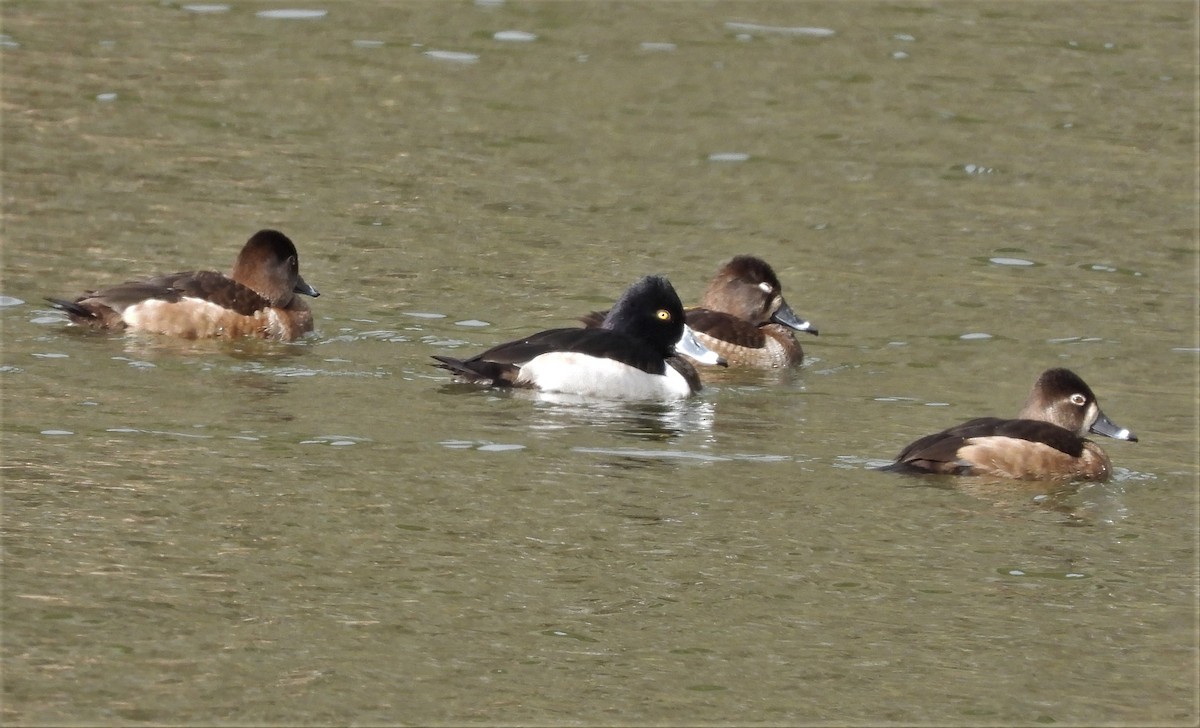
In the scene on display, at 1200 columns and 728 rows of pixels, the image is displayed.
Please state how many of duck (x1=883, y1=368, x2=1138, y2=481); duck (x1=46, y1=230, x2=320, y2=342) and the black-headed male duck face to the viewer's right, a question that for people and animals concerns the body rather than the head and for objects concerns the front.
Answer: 3

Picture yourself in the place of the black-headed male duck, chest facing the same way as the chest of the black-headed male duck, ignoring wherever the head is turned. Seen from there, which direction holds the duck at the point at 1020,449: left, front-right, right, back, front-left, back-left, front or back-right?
front-right

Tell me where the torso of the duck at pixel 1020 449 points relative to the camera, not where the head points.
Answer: to the viewer's right

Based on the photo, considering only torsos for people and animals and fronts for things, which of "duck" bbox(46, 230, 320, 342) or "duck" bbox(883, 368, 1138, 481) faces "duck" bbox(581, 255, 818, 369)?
"duck" bbox(46, 230, 320, 342)

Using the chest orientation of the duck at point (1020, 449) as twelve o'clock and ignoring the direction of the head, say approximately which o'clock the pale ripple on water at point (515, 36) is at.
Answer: The pale ripple on water is roughly at 8 o'clock from the duck.

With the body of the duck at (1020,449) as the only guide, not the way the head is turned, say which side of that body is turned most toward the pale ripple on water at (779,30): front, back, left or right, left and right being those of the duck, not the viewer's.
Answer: left

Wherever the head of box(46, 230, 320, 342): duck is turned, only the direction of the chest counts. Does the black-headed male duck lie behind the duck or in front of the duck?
in front

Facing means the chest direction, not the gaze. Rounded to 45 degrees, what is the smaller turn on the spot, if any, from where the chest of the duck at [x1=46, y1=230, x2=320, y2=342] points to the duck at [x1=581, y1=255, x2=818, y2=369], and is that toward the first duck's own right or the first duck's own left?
0° — it already faces it

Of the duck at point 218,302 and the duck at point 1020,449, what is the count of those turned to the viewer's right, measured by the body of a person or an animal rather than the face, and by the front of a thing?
2

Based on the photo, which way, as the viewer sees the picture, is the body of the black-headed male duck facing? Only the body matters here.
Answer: to the viewer's right

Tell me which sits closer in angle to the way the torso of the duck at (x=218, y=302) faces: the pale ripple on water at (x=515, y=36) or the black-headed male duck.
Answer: the black-headed male duck

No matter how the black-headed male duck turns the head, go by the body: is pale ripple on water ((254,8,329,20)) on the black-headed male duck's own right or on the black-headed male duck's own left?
on the black-headed male duck's own left

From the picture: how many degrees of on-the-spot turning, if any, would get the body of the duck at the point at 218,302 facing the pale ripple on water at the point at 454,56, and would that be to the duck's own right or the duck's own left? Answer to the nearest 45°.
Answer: approximately 90° to the duck's own left

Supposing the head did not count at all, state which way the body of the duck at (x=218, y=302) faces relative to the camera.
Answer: to the viewer's right

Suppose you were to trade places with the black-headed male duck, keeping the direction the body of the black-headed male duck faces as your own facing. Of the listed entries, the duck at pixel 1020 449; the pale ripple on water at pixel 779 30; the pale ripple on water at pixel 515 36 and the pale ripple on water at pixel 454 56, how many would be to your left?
3

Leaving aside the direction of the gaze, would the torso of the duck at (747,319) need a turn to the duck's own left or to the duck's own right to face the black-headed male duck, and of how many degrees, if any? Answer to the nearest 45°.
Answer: approximately 135° to the duck's own right

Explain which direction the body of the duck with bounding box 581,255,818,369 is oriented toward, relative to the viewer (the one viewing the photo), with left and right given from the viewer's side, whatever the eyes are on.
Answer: facing to the right of the viewer

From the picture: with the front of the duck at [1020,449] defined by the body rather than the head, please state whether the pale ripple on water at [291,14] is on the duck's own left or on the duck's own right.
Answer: on the duck's own left
